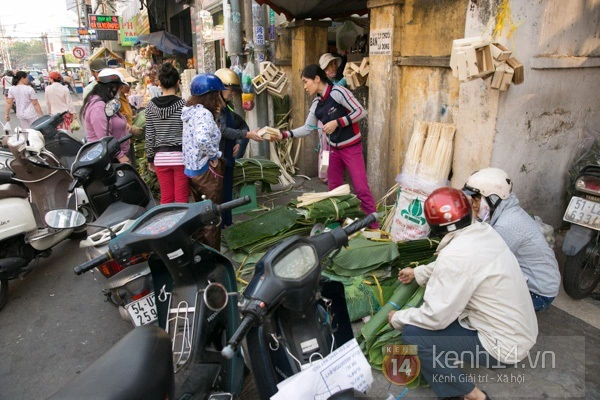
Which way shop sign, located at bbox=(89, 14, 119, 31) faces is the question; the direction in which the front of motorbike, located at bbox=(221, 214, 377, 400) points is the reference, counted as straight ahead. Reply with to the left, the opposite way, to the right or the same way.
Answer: the opposite way

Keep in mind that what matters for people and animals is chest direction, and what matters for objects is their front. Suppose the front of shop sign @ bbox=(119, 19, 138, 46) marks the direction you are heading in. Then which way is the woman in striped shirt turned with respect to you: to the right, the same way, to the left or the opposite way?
the opposite way

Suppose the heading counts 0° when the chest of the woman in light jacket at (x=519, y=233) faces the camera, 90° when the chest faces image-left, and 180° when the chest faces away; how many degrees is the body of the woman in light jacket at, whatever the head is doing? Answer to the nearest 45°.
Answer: approximately 90°

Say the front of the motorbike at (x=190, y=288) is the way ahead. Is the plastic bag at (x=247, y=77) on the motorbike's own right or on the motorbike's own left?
on the motorbike's own right

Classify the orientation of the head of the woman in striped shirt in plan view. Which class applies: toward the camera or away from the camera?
away from the camera

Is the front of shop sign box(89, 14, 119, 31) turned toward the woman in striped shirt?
yes

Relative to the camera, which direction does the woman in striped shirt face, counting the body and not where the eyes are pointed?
away from the camera
